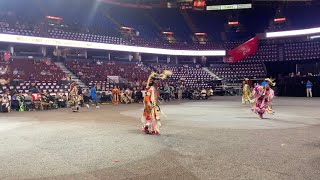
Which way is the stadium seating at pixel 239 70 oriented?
toward the camera

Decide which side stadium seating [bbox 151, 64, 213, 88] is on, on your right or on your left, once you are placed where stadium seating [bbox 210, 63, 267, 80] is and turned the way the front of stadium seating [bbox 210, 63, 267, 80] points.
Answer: on your right

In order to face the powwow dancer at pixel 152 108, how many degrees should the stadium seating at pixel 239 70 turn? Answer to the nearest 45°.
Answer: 0° — it already faces them

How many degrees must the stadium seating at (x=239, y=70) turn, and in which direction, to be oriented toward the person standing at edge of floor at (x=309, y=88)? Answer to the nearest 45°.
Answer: approximately 45° to its left

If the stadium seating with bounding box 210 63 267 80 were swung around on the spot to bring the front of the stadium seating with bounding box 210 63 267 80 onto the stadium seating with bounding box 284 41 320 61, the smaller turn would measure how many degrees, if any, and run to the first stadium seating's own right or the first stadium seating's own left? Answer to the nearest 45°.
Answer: approximately 90° to the first stadium seating's own left

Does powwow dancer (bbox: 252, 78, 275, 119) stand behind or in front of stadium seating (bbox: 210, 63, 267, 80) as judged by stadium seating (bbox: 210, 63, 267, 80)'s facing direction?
in front
